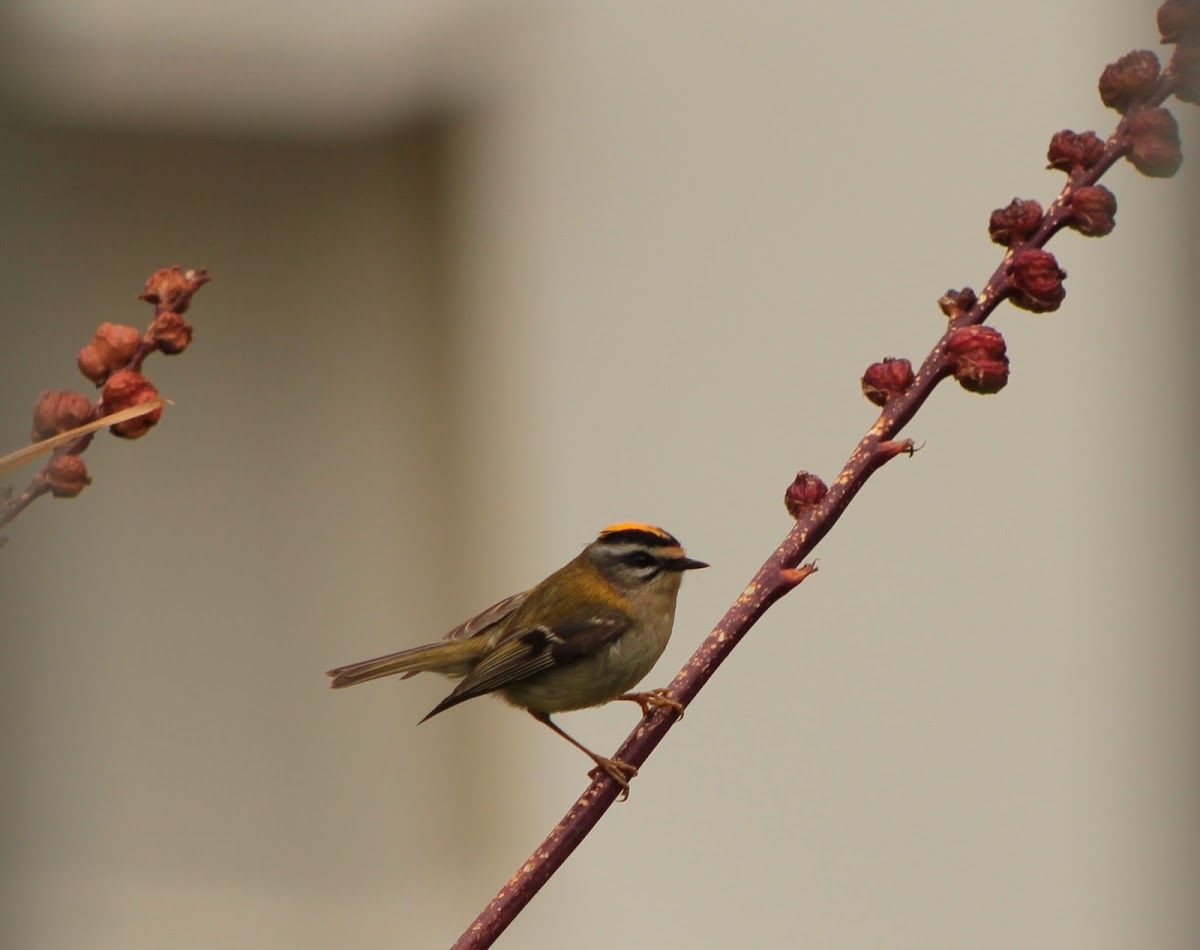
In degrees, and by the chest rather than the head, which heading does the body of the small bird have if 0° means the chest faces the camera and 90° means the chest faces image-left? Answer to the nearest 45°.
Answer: approximately 270°
